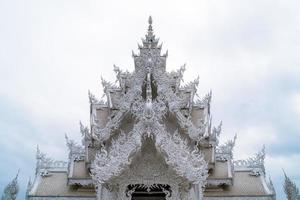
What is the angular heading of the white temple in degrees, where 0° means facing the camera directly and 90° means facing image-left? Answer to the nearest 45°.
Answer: approximately 0°
